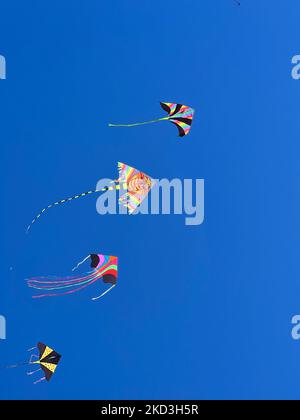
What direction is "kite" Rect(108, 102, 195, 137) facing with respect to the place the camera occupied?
facing to the right of the viewer

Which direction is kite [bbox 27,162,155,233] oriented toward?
to the viewer's right

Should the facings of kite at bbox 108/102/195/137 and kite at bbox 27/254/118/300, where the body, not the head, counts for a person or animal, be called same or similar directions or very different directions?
same or similar directions

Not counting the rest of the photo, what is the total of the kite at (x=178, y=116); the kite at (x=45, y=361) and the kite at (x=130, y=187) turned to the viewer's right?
3

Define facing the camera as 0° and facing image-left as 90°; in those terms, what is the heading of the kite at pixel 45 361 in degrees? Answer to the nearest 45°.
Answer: approximately 270°

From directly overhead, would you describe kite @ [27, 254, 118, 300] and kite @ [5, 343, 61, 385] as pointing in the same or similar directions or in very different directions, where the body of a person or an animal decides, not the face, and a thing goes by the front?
same or similar directions

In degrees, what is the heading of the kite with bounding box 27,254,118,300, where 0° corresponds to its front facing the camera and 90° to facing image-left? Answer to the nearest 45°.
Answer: approximately 270°

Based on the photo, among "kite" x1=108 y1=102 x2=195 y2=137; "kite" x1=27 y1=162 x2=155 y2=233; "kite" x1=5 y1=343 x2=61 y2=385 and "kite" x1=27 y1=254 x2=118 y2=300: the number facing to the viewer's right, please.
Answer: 4

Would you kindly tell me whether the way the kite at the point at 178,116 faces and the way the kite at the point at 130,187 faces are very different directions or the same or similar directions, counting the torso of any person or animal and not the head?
same or similar directions

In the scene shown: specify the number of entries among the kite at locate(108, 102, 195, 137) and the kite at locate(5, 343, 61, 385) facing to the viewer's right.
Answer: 2
